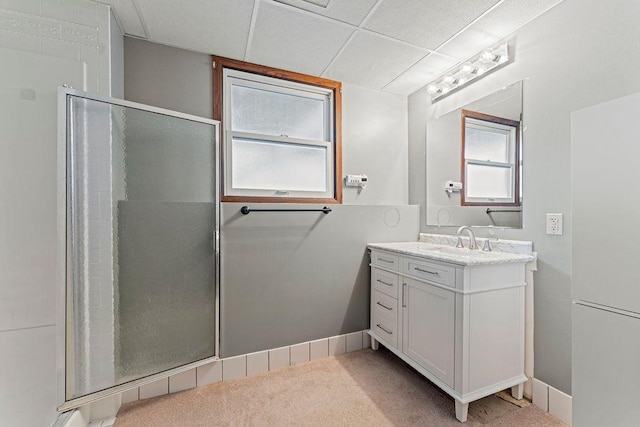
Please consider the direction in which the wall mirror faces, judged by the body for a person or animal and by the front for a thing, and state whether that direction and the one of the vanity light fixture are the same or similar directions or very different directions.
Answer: same or similar directions

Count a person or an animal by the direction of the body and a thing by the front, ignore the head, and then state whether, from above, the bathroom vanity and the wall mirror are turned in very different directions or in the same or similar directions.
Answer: same or similar directions

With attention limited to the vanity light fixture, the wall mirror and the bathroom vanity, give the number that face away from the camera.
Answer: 0

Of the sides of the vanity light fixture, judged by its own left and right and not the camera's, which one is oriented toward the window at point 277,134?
front

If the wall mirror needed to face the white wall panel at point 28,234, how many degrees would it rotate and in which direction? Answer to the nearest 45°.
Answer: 0° — it already faces it

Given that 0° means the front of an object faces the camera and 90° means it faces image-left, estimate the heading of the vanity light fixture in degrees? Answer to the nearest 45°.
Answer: approximately 45°

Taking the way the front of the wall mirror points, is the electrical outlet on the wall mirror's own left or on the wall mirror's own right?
on the wall mirror's own left

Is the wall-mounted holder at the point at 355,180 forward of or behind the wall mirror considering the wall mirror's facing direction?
forward

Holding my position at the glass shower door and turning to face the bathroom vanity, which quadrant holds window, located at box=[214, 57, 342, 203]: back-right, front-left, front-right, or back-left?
front-left

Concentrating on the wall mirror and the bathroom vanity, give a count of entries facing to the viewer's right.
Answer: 0

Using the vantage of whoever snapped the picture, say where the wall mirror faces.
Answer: facing the viewer and to the left of the viewer
